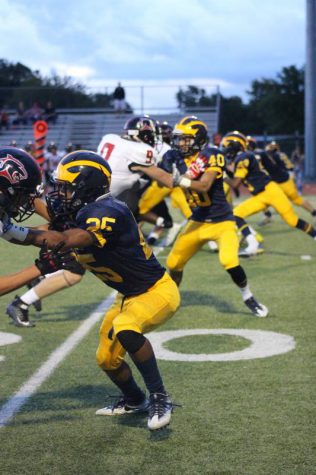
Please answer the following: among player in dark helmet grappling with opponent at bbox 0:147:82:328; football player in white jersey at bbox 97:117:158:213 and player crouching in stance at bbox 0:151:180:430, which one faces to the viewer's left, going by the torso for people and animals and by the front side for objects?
player crouching in stance at bbox 0:151:180:430

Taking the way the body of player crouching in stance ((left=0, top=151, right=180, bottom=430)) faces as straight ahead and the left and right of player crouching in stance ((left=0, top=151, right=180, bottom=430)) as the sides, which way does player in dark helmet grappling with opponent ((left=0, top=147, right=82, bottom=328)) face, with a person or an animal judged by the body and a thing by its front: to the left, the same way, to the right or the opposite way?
the opposite way

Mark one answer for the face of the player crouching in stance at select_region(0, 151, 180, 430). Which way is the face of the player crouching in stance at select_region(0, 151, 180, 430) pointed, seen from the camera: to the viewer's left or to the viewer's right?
to the viewer's left

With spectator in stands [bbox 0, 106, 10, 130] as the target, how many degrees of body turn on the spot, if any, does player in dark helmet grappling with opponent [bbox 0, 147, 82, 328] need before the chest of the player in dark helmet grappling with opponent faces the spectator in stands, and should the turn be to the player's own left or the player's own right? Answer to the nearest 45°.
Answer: approximately 90° to the player's own left

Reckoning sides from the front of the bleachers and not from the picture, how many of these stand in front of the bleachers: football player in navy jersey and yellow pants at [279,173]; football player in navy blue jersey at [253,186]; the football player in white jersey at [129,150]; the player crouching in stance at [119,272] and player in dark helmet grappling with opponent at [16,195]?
5

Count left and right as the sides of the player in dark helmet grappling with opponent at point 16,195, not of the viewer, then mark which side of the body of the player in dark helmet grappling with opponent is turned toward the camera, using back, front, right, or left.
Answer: right

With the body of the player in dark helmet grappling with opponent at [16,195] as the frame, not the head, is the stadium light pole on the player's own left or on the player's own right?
on the player's own left

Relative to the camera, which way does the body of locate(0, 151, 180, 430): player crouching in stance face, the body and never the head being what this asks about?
to the viewer's left

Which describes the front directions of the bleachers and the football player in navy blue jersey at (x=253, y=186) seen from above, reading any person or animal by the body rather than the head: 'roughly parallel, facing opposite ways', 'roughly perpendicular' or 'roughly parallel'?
roughly perpendicular
